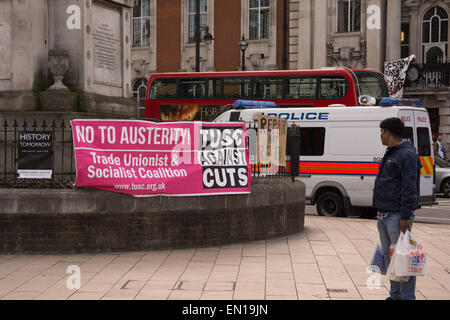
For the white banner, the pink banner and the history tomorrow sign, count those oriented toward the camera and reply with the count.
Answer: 3

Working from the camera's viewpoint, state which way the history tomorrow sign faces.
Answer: facing the viewer

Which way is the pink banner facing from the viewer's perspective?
toward the camera

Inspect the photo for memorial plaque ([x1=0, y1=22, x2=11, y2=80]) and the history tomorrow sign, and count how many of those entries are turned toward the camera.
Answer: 2

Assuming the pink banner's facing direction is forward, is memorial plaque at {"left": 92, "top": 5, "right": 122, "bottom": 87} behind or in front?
behind

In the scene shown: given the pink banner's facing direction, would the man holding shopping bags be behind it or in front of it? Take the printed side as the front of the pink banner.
in front

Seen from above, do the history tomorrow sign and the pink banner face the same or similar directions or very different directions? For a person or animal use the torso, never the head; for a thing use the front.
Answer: same or similar directions

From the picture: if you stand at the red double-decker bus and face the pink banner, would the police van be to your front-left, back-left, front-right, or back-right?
front-left

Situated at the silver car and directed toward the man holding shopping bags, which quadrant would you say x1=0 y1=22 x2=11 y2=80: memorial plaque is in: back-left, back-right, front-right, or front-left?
front-right

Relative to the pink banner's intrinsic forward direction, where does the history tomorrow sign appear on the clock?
The history tomorrow sign is roughly at 3 o'clock from the pink banner.

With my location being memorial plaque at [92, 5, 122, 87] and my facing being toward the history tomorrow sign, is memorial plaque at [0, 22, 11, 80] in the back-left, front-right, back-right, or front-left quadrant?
front-right

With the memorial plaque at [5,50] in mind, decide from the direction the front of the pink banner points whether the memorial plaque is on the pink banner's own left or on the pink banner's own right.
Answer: on the pink banner's own right

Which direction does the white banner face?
toward the camera

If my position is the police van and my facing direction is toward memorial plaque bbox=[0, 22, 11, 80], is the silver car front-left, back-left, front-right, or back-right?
back-right
